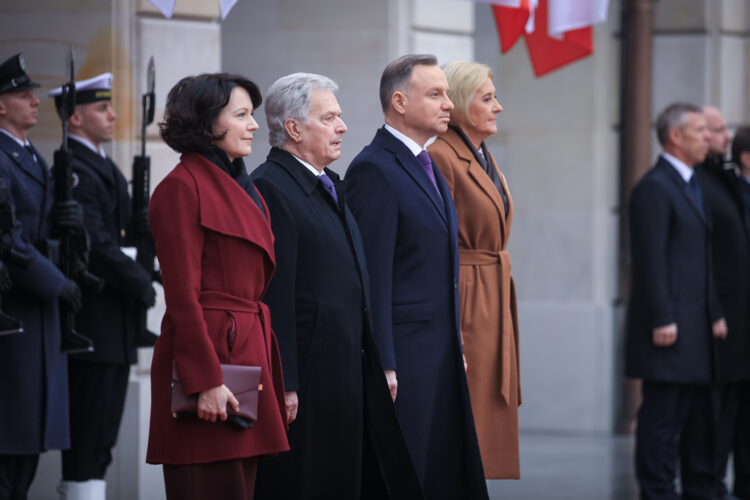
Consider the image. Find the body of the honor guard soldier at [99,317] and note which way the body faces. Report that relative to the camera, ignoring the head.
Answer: to the viewer's right

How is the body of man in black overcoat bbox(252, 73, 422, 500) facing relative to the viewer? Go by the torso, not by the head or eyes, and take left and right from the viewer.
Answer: facing to the right of the viewer

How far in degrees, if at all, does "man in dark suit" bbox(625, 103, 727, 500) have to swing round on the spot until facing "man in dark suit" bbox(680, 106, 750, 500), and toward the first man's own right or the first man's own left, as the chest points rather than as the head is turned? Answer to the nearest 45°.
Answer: approximately 45° to the first man's own left

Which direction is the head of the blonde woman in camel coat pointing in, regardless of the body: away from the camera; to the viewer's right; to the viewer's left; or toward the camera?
to the viewer's right

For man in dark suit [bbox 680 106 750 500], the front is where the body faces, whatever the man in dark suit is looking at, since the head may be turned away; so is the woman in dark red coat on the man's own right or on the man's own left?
on the man's own right
